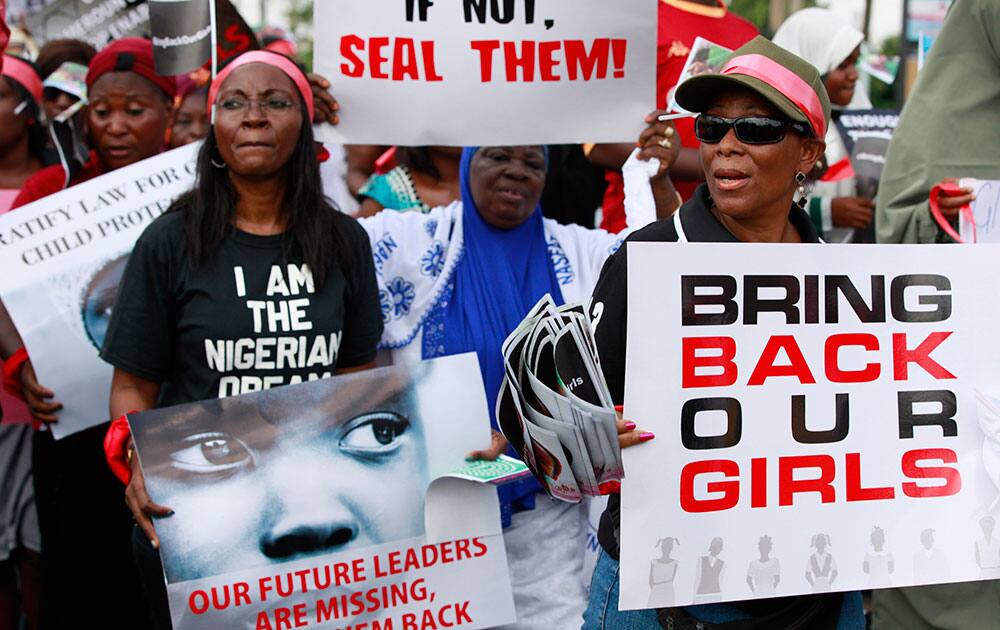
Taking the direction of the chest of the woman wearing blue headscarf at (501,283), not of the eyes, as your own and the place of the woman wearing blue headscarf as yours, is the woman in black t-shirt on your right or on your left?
on your right

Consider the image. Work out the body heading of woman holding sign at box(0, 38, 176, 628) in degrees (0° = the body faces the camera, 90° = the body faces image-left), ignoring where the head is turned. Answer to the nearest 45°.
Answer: approximately 0°

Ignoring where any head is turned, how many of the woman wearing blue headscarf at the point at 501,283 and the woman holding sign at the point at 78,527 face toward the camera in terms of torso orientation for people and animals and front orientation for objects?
2

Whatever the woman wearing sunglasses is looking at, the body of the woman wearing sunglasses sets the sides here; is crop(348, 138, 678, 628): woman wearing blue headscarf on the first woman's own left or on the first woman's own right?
on the first woman's own right

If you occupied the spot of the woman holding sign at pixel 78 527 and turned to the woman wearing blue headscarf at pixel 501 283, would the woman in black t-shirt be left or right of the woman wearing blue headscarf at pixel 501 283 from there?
right

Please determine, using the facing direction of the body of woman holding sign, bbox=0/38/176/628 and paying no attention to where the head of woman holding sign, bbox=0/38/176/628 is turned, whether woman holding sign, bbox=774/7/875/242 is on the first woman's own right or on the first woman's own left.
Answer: on the first woman's own left

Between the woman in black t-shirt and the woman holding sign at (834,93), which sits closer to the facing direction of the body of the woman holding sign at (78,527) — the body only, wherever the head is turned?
the woman in black t-shirt

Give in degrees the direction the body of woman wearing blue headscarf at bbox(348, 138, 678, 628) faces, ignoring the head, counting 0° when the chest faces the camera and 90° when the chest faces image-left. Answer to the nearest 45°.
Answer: approximately 0°

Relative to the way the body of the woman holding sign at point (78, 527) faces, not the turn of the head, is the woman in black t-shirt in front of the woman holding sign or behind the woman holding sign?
in front
